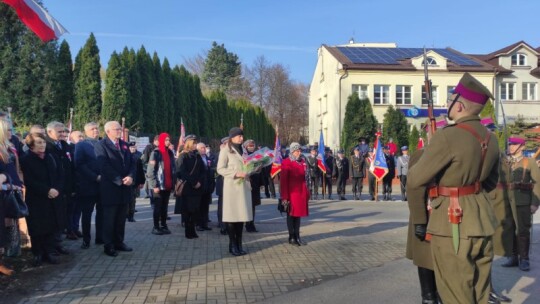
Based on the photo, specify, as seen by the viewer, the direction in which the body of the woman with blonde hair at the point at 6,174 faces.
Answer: to the viewer's right

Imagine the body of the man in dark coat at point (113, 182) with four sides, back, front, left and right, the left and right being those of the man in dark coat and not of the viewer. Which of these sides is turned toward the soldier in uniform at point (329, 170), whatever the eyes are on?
left

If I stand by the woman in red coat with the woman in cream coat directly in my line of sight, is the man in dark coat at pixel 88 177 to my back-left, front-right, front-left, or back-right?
front-right

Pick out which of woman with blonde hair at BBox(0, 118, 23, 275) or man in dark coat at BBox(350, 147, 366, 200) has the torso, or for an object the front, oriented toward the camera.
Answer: the man in dark coat

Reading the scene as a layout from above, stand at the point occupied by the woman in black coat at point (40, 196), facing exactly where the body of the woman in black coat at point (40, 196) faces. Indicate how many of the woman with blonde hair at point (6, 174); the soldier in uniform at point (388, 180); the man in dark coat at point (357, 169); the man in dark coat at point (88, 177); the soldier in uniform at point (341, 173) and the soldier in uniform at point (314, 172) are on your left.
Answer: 5

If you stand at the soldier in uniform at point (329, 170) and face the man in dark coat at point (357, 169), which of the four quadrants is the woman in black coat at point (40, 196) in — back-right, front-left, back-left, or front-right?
back-right

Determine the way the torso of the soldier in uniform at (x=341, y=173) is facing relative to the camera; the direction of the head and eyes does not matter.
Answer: toward the camera

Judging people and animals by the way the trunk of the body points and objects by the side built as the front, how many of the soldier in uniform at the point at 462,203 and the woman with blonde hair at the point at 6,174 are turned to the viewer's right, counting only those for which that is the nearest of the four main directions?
1

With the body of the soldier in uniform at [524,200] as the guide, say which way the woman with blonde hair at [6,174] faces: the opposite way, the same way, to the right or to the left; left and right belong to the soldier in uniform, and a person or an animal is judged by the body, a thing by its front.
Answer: the opposite way

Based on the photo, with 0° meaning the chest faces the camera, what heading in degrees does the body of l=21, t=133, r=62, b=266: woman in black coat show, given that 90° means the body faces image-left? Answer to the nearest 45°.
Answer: approximately 315°

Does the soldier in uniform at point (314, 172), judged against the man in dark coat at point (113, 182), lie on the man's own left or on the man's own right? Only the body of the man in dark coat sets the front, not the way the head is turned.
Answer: on the man's own left

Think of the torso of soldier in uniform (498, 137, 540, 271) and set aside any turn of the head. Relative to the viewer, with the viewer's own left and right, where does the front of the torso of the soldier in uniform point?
facing the viewer and to the left of the viewer

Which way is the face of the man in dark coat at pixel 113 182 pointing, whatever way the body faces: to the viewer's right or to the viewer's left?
to the viewer's right

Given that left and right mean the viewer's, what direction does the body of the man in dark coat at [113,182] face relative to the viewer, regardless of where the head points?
facing the viewer and to the right of the viewer

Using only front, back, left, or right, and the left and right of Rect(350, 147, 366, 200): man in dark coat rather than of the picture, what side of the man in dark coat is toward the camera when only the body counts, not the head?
front

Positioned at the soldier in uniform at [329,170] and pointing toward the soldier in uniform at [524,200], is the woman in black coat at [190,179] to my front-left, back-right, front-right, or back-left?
front-right
